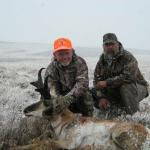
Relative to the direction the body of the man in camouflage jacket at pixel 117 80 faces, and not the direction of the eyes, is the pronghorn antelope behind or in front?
in front

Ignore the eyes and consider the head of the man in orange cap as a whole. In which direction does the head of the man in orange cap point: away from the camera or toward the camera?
toward the camera

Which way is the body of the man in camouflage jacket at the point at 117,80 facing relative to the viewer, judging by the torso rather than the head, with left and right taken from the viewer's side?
facing the viewer and to the left of the viewer

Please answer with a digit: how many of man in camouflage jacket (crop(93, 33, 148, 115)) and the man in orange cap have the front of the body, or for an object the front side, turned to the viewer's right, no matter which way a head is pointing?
0

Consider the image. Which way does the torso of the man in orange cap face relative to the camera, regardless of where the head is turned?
toward the camera

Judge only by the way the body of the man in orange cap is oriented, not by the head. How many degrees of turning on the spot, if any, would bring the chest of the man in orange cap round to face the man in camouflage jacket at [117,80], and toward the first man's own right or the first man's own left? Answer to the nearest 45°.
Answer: approximately 135° to the first man's own left
